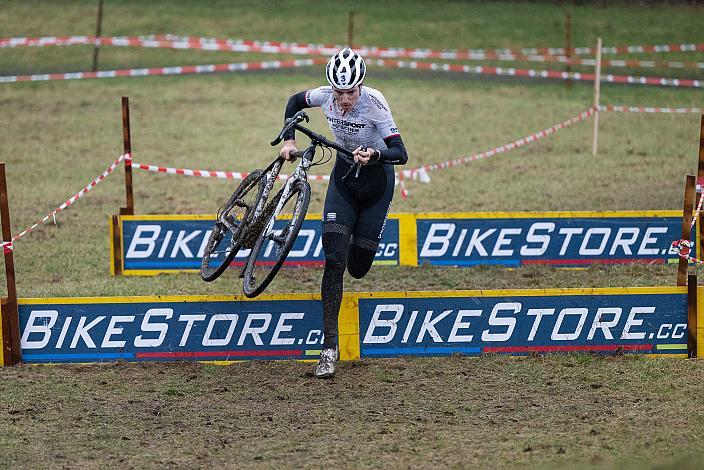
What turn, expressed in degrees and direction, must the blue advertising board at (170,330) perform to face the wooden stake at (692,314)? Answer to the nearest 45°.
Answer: approximately 90° to its left

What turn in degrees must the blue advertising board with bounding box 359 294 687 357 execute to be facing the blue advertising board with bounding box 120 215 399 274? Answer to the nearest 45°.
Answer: approximately 135° to its right

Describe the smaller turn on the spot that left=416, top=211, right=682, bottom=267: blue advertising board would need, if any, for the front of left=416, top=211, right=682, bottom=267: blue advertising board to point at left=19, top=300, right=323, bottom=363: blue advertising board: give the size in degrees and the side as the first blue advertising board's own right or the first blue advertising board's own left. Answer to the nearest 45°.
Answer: approximately 45° to the first blue advertising board's own right

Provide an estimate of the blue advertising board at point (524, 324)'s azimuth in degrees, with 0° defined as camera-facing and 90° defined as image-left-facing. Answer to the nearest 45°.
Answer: approximately 0°

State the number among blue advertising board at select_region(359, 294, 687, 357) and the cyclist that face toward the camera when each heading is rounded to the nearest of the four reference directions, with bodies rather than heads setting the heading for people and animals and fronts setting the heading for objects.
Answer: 2

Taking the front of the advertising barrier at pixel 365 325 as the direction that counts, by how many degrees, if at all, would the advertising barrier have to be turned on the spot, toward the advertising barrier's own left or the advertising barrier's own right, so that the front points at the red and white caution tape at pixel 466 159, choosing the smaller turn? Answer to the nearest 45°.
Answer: approximately 180°

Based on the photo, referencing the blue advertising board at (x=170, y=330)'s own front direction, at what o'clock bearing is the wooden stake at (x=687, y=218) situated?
The wooden stake is roughly at 9 o'clock from the blue advertising board.
